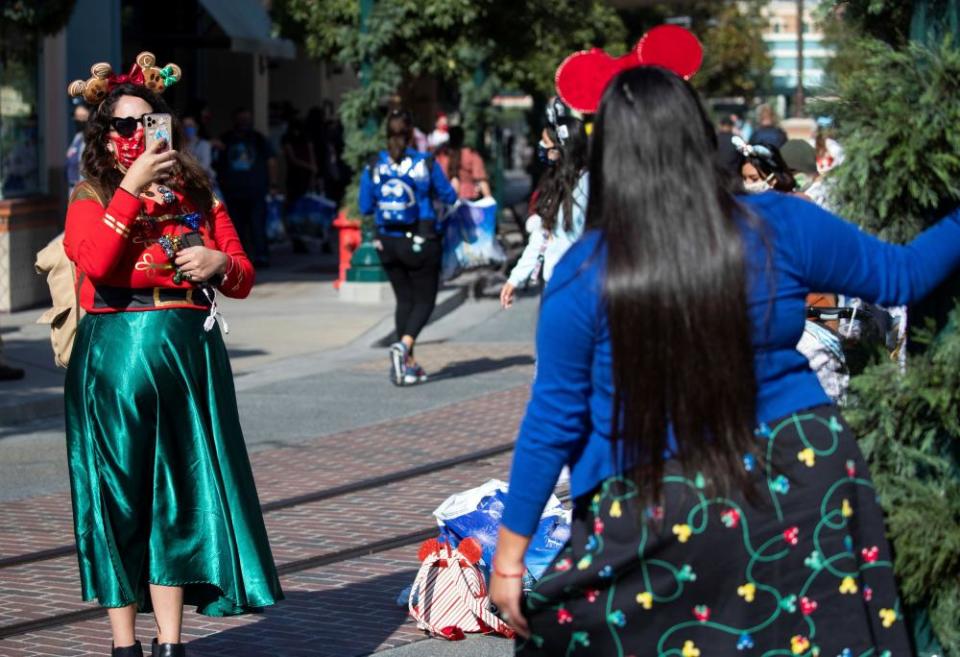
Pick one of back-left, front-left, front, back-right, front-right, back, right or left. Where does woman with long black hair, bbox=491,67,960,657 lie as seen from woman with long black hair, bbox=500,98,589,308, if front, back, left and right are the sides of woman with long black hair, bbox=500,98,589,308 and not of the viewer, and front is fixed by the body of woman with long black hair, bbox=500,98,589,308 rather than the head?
left

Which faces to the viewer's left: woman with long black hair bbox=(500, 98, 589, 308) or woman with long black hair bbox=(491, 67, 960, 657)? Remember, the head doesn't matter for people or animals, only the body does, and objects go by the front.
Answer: woman with long black hair bbox=(500, 98, 589, 308)

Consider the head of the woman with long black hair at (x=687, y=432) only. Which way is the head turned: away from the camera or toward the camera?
away from the camera

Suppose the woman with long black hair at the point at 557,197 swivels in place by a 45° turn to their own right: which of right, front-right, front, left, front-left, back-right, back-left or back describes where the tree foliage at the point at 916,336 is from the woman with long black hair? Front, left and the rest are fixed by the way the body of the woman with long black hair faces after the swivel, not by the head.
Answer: back-left

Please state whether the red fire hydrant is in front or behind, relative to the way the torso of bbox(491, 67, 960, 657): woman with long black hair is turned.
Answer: in front

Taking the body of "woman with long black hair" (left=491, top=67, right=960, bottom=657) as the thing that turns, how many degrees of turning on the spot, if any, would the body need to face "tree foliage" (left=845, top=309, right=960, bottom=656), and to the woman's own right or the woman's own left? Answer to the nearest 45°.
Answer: approximately 45° to the woman's own right

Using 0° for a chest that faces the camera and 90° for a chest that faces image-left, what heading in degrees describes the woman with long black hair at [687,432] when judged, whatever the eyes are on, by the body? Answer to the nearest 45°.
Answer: approximately 180°

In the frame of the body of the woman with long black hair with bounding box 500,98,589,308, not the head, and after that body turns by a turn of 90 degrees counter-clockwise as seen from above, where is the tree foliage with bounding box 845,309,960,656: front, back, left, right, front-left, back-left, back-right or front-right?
front

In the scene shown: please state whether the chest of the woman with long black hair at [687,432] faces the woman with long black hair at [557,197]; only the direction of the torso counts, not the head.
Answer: yes
